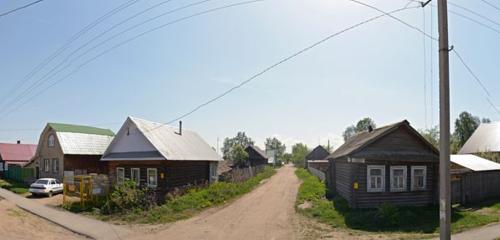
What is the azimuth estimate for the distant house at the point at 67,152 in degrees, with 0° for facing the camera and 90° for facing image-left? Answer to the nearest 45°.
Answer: approximately 45°

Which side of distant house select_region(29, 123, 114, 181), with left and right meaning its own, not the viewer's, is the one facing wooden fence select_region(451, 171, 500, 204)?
left

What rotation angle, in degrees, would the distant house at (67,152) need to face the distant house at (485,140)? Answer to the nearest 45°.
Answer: approximately 135° to its left

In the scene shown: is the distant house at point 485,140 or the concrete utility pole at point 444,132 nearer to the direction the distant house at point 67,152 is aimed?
the concrete utility pole

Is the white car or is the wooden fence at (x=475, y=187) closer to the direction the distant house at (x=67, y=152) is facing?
the white car

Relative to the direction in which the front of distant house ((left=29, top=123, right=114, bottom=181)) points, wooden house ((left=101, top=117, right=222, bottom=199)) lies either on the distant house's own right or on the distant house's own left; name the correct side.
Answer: on the distant house's own left

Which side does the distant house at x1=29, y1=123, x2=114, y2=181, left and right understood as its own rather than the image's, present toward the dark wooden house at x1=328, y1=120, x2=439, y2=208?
left

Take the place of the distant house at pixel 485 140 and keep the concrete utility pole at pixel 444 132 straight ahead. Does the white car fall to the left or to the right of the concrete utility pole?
right

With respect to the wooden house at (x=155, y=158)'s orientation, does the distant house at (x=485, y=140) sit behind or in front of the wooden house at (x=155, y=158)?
behind

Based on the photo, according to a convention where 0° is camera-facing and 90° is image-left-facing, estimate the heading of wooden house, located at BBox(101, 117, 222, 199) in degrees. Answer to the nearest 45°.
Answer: approximately 45°

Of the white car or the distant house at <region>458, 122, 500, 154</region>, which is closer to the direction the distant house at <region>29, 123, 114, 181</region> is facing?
the white car
